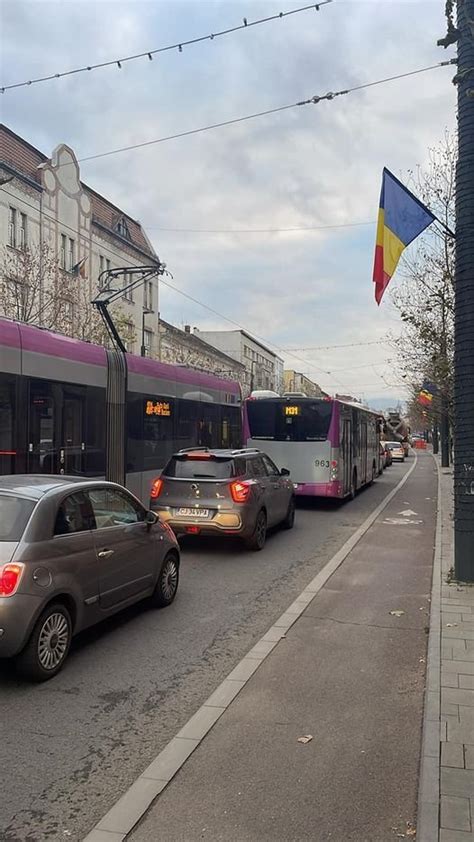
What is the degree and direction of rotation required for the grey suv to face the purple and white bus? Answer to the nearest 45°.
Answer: approximately 45° to its left

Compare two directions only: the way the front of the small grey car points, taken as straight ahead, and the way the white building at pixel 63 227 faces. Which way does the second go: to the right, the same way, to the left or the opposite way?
to the right

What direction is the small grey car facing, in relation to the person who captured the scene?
facing away from the viewer and to the right of the viewer

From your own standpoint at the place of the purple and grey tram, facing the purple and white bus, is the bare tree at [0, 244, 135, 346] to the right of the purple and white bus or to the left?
left

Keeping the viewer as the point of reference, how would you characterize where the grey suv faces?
facing away from the viewer and to the right of the viewer

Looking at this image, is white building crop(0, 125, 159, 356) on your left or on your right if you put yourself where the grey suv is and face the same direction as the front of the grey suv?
on your left

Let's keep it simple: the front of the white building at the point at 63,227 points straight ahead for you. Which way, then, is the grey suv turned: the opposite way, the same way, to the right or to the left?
to the left
